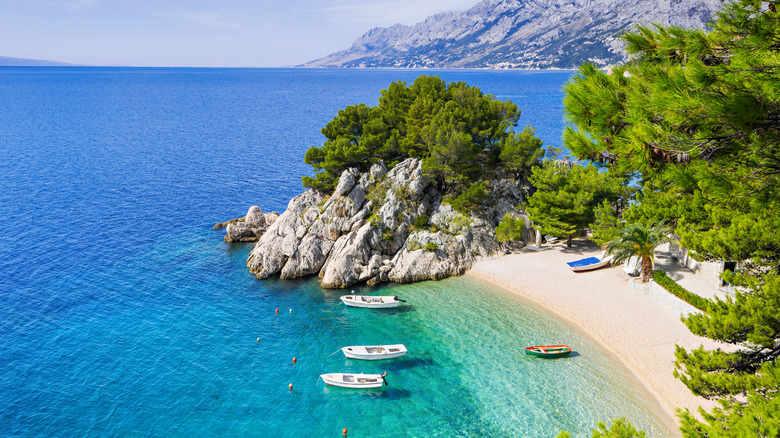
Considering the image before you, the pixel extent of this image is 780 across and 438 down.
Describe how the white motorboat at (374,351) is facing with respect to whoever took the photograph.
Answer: facing to the left of the viewer

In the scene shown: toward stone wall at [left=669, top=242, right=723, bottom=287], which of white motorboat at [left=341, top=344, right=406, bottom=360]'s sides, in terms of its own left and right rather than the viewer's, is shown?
back

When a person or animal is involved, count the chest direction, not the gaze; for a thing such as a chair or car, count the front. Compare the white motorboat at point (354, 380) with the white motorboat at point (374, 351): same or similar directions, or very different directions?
same or similar directions

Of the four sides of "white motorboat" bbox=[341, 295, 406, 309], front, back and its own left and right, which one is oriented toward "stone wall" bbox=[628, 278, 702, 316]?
back

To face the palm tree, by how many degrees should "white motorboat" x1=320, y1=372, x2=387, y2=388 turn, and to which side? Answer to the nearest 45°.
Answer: approximately 180°

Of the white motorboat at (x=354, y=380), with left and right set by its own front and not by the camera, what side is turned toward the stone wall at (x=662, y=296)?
back

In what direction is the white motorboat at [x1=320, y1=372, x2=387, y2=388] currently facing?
to the viewer's left

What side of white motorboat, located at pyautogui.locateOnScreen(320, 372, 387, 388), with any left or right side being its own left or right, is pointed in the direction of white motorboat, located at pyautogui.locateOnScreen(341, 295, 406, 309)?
right

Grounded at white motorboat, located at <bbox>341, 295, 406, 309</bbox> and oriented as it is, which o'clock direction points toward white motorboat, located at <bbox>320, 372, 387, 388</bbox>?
white motorboat, located at <bbox>320, 372, 387, 388</bbox> is roughly at 9 o'clock from white motorboat, located at <bbox>341, 295, 406, 309</bbox>.

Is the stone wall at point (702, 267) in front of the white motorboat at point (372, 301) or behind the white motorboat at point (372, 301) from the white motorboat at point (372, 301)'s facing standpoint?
behind

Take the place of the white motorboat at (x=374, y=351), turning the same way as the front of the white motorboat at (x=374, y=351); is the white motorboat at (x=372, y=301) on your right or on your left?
on your right

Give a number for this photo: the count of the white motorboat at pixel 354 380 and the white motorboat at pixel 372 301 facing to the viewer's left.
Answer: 2

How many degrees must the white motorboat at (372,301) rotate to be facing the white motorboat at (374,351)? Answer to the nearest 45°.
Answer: approximately 90° to its left

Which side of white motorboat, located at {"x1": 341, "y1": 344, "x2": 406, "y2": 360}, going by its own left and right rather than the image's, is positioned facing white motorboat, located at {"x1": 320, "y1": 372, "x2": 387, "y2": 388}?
left

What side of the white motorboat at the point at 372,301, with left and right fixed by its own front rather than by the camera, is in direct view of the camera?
left

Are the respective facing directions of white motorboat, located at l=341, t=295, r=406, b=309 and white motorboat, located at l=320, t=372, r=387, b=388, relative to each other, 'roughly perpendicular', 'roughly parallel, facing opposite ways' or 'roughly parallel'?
roughly parallel

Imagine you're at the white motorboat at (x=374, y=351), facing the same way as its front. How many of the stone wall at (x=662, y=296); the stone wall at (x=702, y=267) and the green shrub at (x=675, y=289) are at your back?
3
